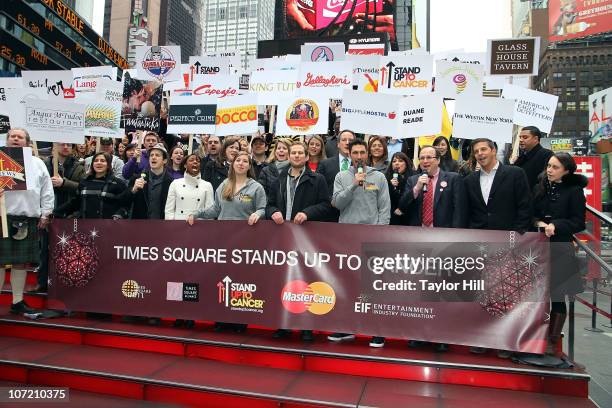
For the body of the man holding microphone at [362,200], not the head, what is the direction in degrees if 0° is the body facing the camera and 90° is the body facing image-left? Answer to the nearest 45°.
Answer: approximately 0°

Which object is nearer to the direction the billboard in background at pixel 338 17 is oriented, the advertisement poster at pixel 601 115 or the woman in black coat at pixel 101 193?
the woman in black coat

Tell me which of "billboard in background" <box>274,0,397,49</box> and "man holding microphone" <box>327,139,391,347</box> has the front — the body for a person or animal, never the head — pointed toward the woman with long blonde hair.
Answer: the billboard in background

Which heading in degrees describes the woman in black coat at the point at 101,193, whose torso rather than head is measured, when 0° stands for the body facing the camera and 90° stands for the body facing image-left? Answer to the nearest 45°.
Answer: approximately 0°

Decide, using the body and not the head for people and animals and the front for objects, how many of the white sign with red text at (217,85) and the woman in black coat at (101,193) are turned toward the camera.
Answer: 2

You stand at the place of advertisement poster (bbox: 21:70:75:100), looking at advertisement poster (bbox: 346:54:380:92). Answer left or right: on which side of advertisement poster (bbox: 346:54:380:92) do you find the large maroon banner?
right
